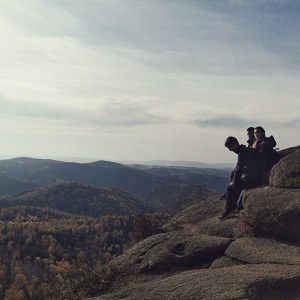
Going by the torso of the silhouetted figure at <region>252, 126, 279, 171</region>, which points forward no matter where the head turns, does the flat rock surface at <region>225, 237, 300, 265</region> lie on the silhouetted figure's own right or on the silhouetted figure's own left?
on the silhouetted figure's own left

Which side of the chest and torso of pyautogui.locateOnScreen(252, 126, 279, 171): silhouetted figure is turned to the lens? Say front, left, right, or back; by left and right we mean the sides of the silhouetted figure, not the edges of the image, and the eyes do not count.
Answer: left

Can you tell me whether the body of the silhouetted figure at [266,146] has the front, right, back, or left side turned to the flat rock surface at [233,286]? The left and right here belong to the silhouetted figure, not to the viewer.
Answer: left

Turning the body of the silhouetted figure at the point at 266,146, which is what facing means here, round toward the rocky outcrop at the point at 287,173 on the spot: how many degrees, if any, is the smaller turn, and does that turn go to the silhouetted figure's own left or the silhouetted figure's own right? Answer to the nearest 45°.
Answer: approximately 135° to the silhouetted figure's own left

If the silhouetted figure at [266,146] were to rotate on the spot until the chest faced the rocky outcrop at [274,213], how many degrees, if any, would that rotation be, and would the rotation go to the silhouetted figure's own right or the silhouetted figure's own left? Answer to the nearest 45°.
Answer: approximately 90° to the silhouetted figure's own left

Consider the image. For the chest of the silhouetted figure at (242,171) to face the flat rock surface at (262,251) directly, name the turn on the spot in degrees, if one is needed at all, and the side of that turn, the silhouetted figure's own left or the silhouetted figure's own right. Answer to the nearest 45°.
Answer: approximately 90° to the silhouetted figure's own left

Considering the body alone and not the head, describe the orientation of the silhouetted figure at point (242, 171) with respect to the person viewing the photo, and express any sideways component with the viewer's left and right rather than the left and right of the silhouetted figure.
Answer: facing to the left of the viewer

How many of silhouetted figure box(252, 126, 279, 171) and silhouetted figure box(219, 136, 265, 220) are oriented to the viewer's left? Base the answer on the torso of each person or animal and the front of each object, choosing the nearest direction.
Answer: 2
